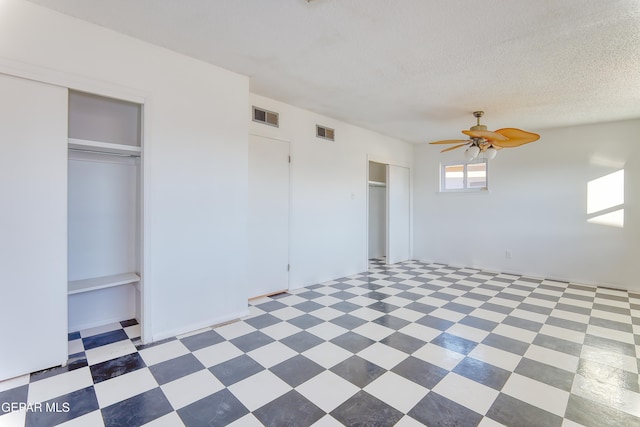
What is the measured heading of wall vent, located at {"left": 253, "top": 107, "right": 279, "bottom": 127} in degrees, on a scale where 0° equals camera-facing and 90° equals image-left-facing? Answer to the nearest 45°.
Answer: approximately 315°

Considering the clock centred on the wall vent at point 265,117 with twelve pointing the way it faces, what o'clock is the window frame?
The window frame is roughly at 10 o'clock from the wall vent.

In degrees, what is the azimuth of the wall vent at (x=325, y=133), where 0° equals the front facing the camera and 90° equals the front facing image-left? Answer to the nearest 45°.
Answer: approximately 315°

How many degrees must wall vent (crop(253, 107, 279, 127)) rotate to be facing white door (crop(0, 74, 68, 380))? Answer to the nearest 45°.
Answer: approximately 90° to its right

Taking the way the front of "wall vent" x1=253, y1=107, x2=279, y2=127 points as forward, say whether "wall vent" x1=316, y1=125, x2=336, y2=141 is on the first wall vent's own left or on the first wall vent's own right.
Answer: on the first wall vent's own left

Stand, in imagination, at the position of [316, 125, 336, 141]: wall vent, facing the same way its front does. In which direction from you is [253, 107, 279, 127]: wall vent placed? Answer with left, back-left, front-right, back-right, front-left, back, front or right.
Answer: right

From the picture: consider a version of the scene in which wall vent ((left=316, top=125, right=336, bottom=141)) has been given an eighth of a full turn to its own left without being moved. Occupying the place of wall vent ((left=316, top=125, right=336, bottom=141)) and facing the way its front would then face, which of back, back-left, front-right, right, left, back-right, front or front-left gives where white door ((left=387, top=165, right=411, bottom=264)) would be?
front-left

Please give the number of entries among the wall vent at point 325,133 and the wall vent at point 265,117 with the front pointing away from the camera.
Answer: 0

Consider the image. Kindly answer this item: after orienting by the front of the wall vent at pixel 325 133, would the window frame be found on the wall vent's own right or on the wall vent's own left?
on the wall vent's own left

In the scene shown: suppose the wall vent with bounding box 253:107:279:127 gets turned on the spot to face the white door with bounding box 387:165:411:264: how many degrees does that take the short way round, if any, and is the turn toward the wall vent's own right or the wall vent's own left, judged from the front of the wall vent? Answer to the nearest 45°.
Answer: approximately 90° to the wall vent's own left

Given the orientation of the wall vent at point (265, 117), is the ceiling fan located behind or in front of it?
in front
